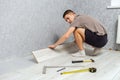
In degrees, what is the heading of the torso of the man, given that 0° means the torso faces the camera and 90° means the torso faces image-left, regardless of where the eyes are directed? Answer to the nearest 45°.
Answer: approximately 90°
